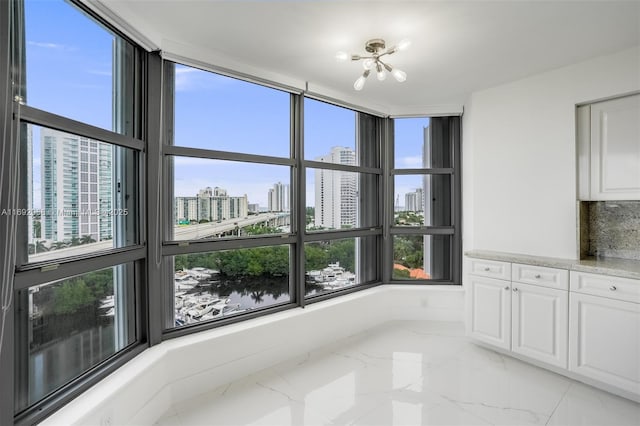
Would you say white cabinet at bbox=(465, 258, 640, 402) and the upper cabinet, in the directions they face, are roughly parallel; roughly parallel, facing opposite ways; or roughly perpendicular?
roughly parallel

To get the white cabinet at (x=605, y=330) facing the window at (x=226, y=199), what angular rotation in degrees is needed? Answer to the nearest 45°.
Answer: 0° — it already faces it

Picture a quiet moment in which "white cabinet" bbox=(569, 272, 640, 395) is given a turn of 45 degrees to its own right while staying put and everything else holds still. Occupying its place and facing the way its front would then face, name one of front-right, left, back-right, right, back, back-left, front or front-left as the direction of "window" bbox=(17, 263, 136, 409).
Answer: front-left

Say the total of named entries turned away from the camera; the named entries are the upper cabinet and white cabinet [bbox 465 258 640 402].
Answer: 0

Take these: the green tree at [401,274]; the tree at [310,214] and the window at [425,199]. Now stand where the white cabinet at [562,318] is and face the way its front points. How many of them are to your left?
0

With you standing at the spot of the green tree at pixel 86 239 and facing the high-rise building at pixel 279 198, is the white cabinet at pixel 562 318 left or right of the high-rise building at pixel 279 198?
right

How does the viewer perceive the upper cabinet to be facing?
facing the viewer and to the left of the viewer

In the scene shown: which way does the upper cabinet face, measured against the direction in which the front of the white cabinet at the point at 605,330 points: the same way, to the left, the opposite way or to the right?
the same way

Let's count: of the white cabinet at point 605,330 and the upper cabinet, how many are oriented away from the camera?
0

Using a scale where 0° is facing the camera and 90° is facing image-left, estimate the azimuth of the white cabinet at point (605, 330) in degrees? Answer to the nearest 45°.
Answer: approximately 45°
